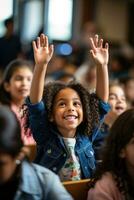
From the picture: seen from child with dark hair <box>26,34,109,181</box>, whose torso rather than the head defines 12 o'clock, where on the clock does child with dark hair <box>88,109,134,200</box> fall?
child with dark hair <box>88,109,134,200</box> is roughly at 11 o'clock from child with dark hair <box>26,34,109,181</box>.

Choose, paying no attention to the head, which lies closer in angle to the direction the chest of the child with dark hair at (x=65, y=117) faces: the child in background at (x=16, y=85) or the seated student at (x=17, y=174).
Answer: the seated student

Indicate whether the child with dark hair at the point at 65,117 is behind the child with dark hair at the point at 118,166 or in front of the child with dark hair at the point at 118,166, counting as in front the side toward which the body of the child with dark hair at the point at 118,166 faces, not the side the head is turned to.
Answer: behind

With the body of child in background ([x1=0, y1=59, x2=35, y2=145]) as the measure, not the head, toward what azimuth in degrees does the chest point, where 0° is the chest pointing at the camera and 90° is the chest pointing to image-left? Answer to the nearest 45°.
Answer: approximately 315°
